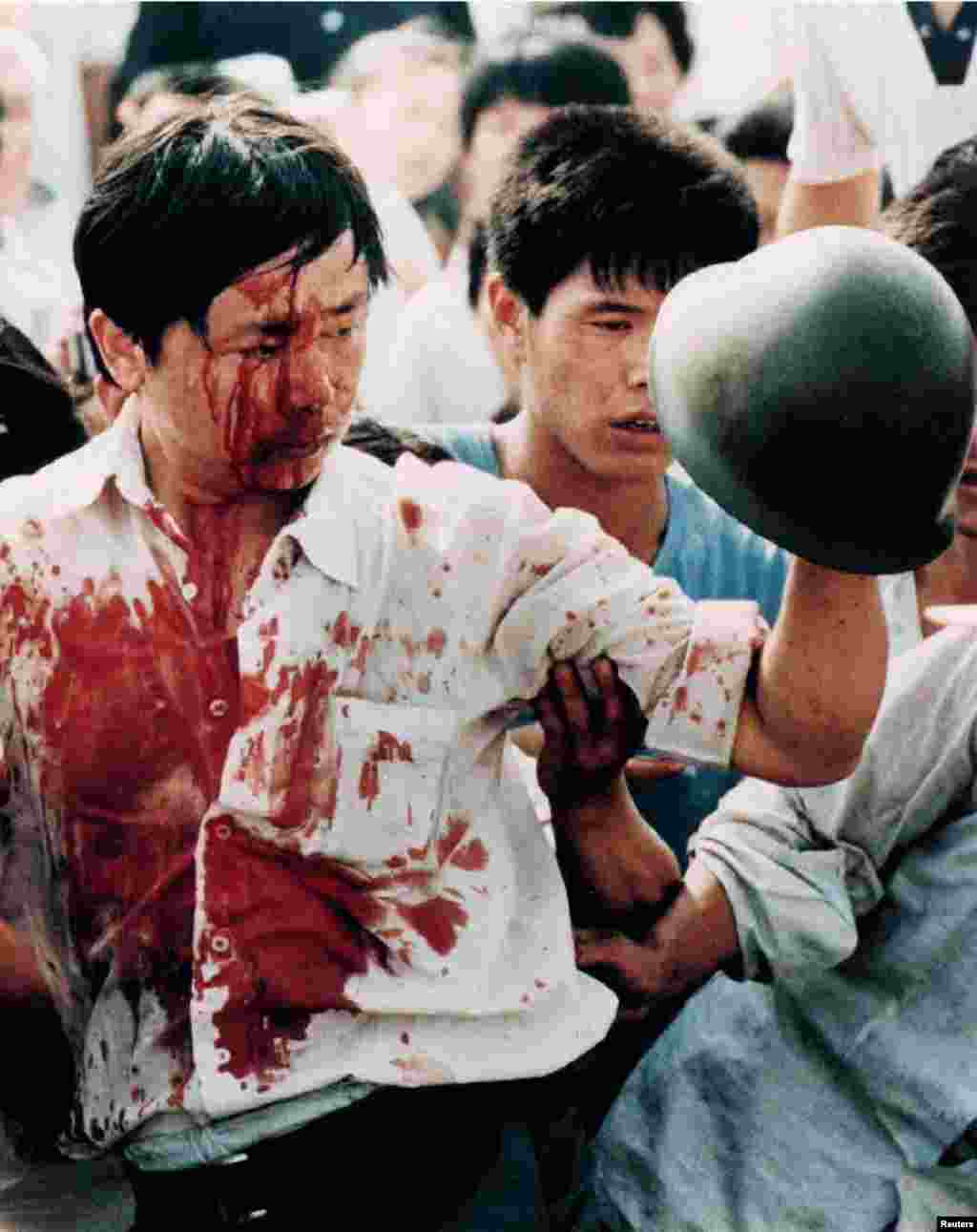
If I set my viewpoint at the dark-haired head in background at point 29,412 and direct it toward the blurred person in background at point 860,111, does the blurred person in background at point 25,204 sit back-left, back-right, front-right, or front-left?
front-left
